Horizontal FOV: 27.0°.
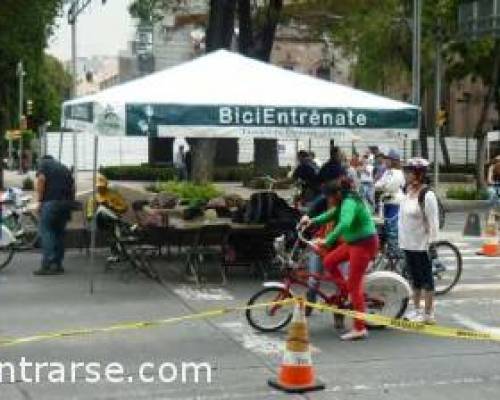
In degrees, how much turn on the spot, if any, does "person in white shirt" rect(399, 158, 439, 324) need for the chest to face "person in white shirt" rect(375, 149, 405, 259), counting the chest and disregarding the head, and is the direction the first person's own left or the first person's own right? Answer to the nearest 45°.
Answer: approximately 135° to the first person's own right

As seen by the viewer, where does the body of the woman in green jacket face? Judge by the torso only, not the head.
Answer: to the viewer's left

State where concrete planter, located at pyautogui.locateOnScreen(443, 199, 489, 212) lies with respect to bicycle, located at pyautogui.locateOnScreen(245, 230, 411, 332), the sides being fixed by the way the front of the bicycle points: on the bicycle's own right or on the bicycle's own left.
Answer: on the bicycle's own right

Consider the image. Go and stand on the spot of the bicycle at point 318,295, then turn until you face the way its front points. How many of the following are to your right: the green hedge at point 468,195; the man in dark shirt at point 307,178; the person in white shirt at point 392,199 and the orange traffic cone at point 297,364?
3

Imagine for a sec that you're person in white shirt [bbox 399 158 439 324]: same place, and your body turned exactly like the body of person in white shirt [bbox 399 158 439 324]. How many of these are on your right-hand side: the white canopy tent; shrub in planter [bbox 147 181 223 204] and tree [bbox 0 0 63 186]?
3

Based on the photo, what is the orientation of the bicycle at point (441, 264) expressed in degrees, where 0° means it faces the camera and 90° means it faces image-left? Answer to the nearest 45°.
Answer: approximately 90°

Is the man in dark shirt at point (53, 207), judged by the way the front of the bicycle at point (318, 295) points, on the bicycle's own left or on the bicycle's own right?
on the bicycle's own right

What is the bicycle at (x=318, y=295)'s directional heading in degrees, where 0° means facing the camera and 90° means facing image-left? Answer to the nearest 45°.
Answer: approximately 90°

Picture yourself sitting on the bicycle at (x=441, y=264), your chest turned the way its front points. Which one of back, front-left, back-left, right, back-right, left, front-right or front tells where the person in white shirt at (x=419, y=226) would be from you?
left

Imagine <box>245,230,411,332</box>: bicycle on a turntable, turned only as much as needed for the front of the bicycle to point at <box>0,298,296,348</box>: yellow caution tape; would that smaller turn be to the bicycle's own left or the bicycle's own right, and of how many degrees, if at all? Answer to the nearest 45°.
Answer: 0° — it already faces it

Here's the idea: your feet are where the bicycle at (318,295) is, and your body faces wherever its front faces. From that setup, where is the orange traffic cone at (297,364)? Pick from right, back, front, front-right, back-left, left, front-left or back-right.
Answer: left
